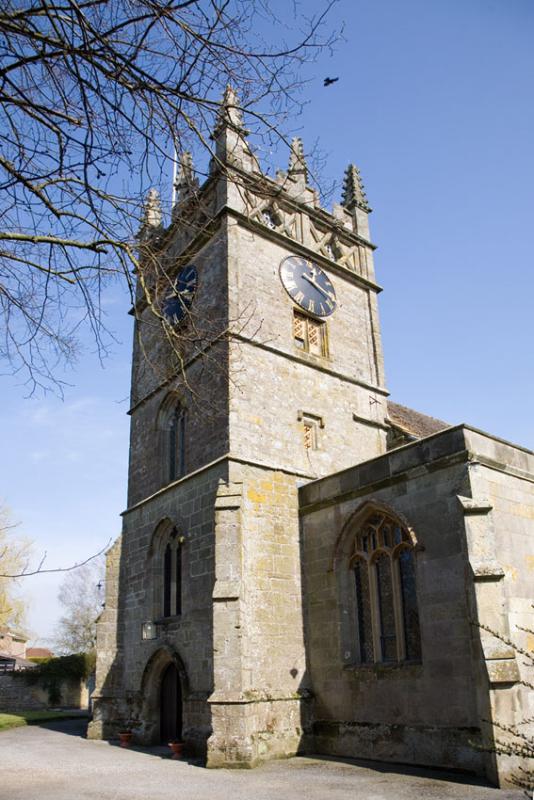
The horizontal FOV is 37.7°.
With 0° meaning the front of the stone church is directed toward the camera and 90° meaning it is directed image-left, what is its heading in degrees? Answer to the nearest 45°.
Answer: approximately 45°
